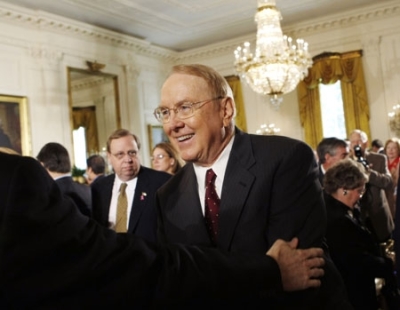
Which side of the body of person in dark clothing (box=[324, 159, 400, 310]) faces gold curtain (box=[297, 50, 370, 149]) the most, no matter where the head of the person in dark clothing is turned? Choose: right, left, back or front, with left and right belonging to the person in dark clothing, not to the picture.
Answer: left

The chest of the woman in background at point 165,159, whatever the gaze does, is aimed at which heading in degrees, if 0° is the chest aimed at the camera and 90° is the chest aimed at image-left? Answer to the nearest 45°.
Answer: approximately 45°

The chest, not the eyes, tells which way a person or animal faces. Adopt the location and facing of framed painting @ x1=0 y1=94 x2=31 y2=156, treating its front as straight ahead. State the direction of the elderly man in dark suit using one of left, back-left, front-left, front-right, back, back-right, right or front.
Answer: front-right

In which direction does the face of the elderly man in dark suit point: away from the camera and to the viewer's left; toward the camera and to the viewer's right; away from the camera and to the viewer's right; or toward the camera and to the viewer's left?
toward the camera and to the viewer's left

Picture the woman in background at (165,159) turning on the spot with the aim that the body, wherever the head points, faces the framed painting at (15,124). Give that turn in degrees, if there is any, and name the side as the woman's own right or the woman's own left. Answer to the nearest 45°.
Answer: approximately 90° to the woman's own right

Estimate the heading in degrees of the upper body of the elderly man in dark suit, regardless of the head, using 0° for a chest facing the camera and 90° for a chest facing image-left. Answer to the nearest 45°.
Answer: approximately 45°

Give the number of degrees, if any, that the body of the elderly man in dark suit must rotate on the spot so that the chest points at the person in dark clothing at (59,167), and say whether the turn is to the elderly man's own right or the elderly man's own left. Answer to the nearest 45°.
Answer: approximately 90° to the elderly man's own right
